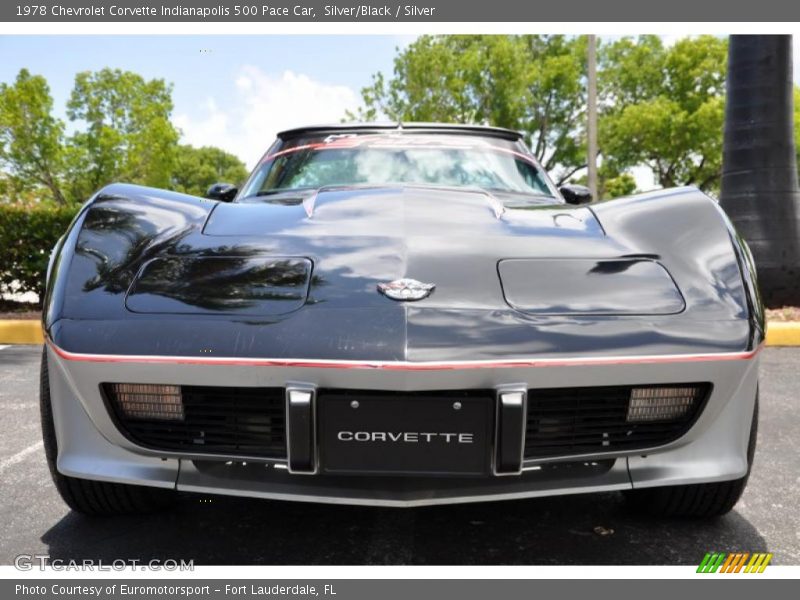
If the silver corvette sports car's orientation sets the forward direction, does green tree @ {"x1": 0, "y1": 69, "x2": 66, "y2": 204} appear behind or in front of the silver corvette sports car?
behind

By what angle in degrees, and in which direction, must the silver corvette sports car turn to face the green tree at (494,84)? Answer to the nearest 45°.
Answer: approximately 180°

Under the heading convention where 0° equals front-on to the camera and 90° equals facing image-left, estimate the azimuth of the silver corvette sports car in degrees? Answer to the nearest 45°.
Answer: approximately 0°

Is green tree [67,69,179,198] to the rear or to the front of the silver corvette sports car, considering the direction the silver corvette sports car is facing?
to the rear

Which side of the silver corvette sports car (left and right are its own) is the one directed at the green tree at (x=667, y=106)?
back

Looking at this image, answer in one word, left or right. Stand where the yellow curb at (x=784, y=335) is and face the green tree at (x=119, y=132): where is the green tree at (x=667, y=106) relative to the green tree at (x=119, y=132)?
right
